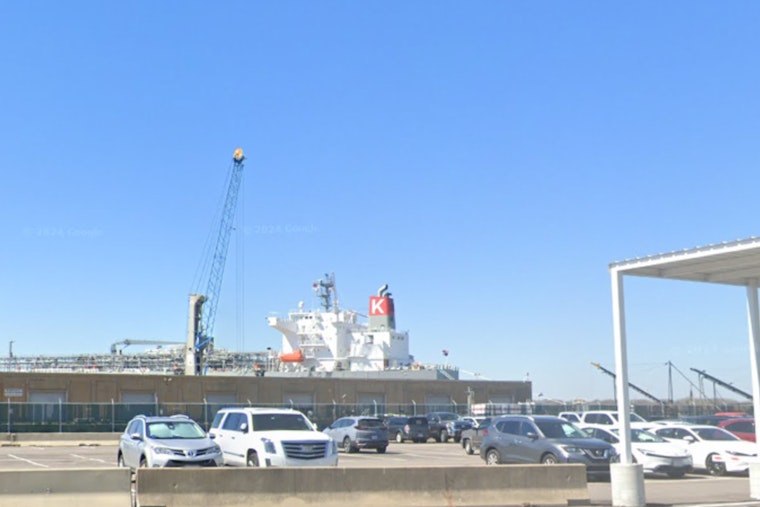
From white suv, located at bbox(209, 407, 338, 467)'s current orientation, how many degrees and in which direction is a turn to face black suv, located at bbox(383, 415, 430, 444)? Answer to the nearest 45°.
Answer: approximately 135° to its left

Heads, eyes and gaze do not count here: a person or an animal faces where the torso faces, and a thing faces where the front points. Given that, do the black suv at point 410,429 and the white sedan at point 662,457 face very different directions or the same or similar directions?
very different directions

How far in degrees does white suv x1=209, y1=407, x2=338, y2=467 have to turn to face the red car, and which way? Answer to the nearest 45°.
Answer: approximately 90° to its left

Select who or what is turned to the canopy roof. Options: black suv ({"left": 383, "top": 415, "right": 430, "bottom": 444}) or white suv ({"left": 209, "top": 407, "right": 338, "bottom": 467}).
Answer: the white suv

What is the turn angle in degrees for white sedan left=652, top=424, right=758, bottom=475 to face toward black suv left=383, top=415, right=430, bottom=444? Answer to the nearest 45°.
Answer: approximately 180°

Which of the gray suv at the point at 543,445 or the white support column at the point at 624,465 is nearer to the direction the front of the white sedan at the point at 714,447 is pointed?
the white support column

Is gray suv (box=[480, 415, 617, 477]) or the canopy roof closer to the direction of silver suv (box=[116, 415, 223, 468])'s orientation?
the canopy roof

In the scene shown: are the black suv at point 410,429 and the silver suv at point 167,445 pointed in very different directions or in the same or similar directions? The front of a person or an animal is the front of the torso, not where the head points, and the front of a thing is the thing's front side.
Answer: very different directions

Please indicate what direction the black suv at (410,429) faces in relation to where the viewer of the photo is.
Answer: facing away from the viewer and to the left of the viewer

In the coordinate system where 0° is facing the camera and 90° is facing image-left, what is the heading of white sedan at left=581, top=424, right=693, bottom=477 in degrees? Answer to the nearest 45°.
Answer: approximately 315°

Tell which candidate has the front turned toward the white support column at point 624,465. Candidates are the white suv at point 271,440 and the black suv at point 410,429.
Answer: the white suv
